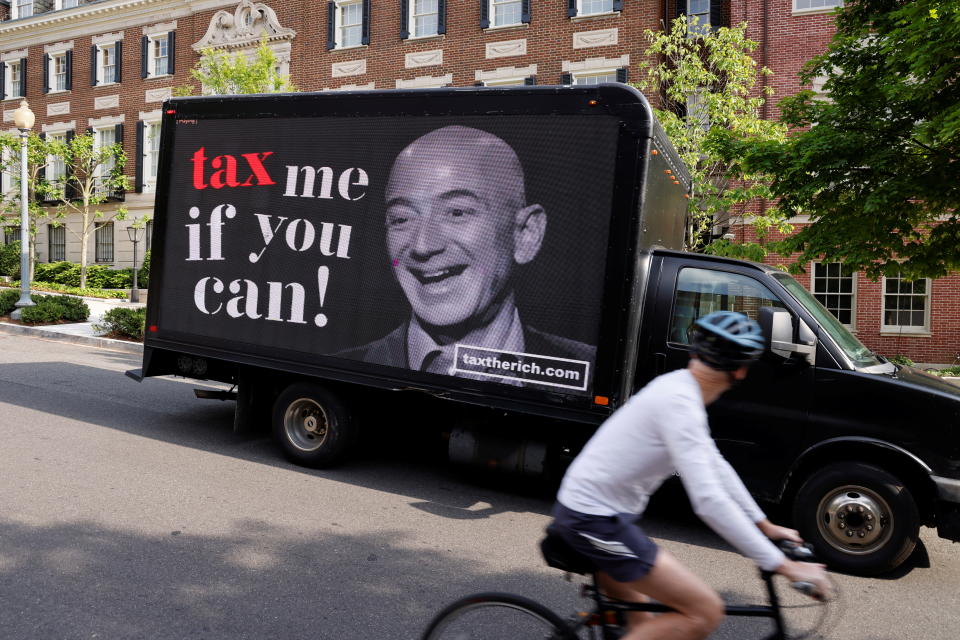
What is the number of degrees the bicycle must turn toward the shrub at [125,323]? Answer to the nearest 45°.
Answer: approximately 135° to its left

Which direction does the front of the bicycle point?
to the viewer's right

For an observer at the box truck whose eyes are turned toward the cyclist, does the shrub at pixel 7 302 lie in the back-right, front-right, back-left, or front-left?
back-right

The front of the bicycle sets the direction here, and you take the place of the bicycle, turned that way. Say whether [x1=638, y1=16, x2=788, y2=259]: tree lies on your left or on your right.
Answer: on your left

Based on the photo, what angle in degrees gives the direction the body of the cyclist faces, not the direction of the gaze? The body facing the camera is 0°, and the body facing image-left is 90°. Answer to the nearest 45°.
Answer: approximately 270°

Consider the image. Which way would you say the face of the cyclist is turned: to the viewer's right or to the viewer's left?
to the viewer's right

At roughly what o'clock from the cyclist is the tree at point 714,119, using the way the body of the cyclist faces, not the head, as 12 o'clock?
The tree is roughly at 9 o'clock from the cyclist.

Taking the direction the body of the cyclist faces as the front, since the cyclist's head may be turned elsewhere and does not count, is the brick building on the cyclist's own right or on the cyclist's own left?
on the cyclist's own left
